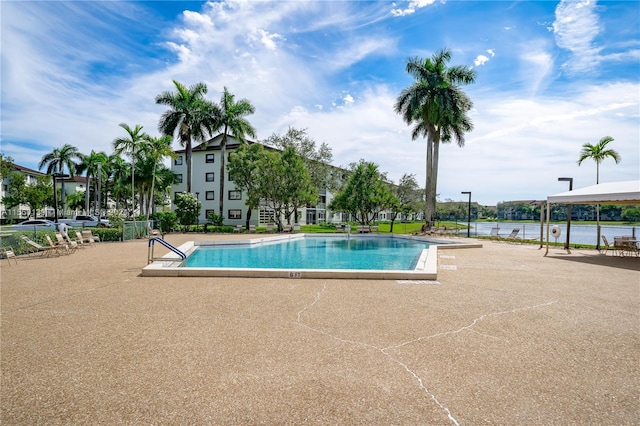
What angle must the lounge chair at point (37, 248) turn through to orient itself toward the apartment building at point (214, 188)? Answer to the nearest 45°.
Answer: approximately 90° to its left

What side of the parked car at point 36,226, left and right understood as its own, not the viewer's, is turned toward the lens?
left

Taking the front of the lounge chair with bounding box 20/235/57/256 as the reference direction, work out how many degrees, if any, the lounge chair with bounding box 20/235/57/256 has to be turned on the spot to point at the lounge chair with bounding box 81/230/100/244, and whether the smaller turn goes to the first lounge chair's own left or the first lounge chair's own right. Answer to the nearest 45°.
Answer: approximately 90° to the first lounge chair's own left
